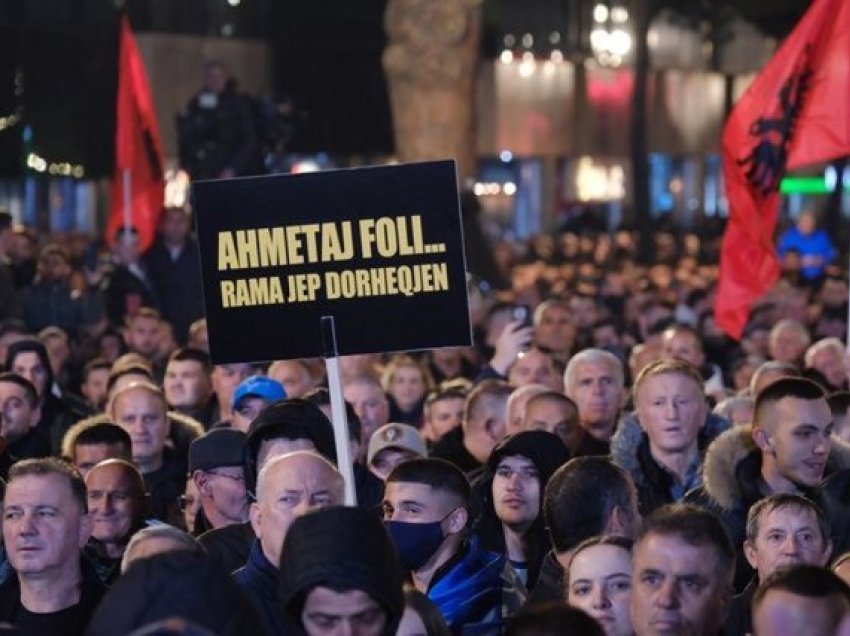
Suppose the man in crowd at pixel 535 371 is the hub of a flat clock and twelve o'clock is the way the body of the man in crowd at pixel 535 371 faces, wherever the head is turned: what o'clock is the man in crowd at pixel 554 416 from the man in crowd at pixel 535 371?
the man in crowd at pixel 554 416 is roughly at 12 o'clock from the man in crowd at pixel 535 371.

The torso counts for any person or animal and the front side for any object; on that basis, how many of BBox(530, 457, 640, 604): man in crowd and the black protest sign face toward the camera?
1

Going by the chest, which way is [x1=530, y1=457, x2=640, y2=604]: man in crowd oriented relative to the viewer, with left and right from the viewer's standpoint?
facing away from the viewer and to the right of the viewer

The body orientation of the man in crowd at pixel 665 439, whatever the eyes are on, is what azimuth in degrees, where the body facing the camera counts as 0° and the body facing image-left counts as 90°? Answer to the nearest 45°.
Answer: approximately 0°

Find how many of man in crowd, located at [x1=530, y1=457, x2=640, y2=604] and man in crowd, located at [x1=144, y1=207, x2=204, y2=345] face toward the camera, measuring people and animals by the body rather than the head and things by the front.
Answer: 1

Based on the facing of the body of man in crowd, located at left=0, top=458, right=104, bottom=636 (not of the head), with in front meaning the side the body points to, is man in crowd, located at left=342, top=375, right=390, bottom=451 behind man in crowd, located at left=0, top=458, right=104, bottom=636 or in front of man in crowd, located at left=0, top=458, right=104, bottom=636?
behind

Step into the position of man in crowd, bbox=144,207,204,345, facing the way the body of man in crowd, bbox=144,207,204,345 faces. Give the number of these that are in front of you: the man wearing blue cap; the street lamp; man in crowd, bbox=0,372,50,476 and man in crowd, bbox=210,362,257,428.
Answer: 3

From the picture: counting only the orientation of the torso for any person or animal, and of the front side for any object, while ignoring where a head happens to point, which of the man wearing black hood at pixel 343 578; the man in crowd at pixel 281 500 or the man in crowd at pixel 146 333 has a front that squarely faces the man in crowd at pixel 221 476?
the man in crowd at pixel 146 333
